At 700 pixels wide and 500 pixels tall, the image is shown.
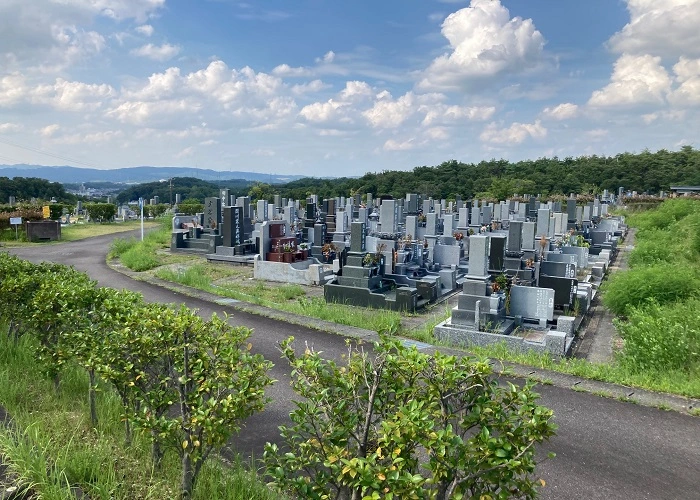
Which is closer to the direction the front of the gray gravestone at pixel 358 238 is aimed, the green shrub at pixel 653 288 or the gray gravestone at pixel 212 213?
the green shrub

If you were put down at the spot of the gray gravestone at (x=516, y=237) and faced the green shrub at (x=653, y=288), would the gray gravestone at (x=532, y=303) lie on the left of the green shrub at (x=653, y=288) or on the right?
right

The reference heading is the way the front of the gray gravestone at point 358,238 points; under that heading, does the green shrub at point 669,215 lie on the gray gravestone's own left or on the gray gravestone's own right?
on the gray gravestone's own left

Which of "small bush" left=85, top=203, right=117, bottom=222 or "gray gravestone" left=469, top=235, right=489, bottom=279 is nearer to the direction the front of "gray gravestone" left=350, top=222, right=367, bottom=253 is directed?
the gray gravestone

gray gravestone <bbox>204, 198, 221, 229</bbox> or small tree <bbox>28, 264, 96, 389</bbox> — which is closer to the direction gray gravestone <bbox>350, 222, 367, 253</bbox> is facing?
the small tree

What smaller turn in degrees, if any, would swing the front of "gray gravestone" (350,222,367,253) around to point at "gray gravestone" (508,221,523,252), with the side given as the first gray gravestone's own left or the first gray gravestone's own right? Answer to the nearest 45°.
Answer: approximately 45° to the first gray gravestone's own left

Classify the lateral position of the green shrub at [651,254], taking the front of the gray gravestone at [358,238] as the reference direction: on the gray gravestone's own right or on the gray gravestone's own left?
on the gray gravestone's own left

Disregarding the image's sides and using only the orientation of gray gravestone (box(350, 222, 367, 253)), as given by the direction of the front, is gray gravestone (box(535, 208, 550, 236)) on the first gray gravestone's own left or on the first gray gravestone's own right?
on the first gray gravestone's own left

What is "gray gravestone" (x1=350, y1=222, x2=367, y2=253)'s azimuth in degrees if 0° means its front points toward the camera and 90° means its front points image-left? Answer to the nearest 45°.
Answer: approximately 315°
